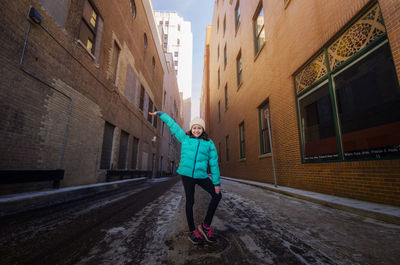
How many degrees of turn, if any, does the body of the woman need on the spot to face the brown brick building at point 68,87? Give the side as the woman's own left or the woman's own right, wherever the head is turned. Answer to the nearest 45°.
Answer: approximately 135° to the woman's own right

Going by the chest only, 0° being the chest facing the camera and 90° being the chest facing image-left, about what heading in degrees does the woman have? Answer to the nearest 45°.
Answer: approximately 0°
